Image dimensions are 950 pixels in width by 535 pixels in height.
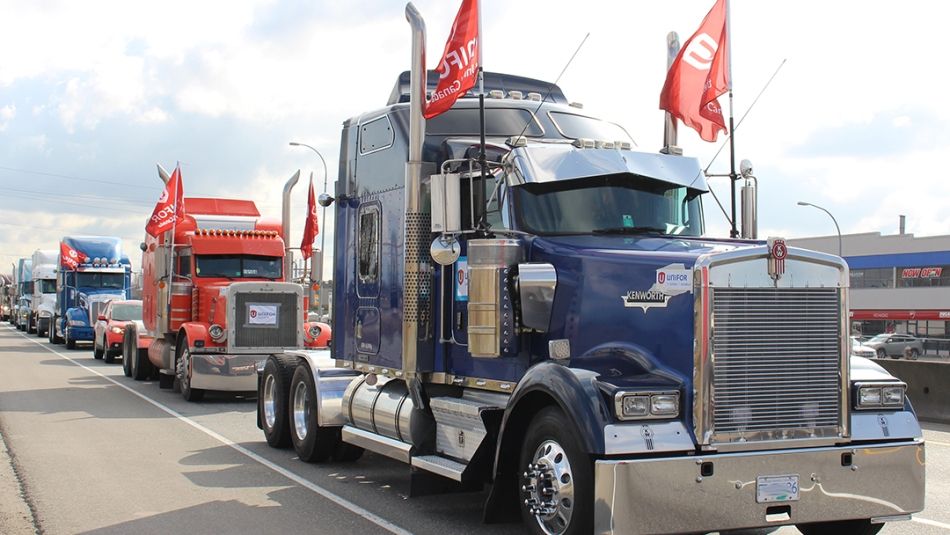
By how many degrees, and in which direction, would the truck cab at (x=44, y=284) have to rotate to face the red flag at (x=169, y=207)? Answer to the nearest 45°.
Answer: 0° — it already faces it

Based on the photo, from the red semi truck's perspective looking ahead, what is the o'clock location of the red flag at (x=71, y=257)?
The red flag is roughly at 7 o'clock from the red semi truck.

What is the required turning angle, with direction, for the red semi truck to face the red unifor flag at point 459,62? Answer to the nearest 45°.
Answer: approximately 45° to its right

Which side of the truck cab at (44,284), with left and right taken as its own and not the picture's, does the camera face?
front

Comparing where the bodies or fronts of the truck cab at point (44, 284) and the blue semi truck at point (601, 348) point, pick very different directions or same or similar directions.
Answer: same or similar directions

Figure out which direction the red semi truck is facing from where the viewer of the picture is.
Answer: facing the viewer and to the right of the viewer

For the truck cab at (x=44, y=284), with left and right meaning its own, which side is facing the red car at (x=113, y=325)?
front

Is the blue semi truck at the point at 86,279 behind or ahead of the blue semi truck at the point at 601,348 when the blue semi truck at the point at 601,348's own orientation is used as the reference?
behind

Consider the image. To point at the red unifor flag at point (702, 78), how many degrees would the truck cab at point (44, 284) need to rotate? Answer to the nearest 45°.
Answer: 0° — it already faces it

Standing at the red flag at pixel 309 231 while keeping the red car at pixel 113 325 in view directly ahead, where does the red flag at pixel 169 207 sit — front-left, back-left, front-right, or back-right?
front-left

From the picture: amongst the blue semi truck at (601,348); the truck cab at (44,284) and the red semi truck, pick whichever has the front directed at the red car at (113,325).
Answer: the truck cab

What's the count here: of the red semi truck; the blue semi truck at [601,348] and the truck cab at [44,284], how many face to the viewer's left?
0

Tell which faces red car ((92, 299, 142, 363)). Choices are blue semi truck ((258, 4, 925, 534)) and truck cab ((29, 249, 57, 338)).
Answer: the truck cab

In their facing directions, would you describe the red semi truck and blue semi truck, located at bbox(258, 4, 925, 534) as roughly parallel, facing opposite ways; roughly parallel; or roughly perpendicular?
roughly parallel

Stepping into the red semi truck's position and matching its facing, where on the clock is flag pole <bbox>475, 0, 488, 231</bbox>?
The flag pole is roughly at 1 o'clock from the red semi truck.
